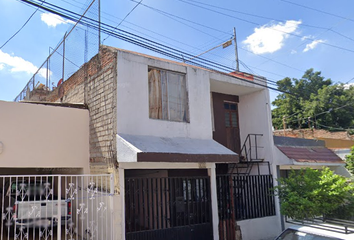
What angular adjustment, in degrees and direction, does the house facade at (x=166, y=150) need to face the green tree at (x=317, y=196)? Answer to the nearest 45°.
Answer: approximately 45° to its left

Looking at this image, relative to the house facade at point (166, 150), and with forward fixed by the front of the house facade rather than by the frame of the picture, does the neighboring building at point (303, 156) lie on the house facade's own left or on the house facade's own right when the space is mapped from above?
on the house facade's own left

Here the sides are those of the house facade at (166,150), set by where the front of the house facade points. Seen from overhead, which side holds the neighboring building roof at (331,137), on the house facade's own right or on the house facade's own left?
on the house facade's own left

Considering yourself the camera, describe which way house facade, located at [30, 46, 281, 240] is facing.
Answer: facing the viewer and to the right of the viewer

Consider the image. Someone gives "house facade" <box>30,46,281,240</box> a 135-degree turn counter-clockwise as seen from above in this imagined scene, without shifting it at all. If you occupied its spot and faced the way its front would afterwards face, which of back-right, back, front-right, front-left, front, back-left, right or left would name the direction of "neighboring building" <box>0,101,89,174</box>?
left

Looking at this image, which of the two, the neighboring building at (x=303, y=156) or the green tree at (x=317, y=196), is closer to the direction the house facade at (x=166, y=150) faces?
the green tree

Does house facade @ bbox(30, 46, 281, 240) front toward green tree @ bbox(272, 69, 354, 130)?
no
